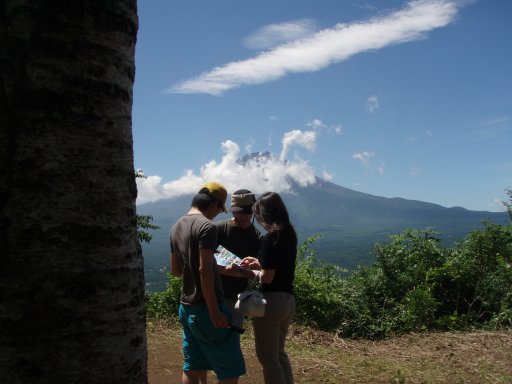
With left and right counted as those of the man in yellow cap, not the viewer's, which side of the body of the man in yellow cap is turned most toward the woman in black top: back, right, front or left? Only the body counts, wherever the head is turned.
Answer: front

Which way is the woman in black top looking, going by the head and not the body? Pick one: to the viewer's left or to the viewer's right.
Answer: to the viewer's left

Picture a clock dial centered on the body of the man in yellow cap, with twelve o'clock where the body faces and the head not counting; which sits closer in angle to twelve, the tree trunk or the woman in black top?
the woman in black top

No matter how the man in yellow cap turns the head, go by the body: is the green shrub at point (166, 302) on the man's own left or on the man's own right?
on the man's own left

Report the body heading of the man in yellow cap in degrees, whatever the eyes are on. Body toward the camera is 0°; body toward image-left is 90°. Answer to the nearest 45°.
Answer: approximately 225°

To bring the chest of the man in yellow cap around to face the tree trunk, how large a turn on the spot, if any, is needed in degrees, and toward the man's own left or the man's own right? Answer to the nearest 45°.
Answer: approximately 135° to the man's own right
